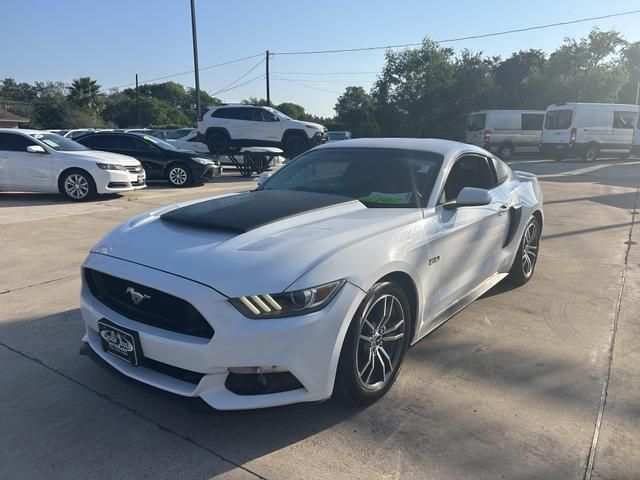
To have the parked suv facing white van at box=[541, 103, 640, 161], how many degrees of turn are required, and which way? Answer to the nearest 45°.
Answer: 0° — it already faces it

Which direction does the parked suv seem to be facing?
to the viewer's right

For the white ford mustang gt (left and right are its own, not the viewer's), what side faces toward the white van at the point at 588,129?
back

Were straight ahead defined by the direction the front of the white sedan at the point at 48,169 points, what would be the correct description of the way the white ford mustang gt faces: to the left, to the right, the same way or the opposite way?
to the right

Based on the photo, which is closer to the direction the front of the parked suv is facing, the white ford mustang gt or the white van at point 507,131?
the white van

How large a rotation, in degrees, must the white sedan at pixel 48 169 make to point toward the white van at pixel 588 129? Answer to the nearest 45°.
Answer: approximately 45° to its left

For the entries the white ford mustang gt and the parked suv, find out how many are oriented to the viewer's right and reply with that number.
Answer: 1

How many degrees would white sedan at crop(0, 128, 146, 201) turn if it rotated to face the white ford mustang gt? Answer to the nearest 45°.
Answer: approximately 45° to its right

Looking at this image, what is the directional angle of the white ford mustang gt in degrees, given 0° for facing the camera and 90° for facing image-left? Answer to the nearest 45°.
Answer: approximately 45°

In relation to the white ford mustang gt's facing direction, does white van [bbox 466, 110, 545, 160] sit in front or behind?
behind
